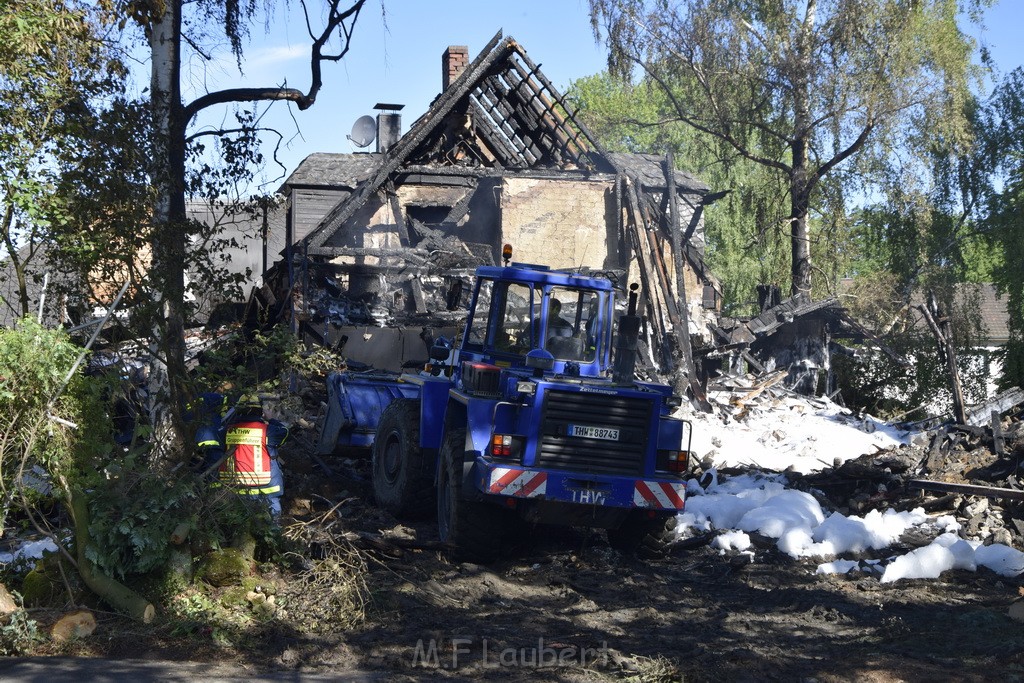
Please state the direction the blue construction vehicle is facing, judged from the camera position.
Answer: facing away from the viewer and to the left of the viewer

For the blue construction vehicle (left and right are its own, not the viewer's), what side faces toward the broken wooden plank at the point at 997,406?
right

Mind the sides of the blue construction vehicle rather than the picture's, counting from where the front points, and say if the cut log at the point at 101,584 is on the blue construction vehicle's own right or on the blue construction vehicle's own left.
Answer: on the blue construction vehicle's own left

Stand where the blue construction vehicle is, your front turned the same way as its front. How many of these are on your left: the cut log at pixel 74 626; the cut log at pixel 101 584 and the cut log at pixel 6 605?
3

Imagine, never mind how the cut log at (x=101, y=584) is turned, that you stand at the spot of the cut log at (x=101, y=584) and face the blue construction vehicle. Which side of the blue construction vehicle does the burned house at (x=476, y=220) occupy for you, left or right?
left

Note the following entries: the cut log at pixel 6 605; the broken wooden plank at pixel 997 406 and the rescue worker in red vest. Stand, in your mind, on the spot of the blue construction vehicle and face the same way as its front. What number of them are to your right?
1

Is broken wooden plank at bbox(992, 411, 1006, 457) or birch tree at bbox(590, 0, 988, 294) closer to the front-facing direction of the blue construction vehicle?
the birch tree

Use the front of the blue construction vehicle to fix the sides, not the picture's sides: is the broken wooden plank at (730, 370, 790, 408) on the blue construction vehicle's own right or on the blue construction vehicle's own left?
on the blue construction vehicle's own right

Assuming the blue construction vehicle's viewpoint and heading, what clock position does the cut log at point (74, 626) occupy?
The cut log is roughly at 9 o'clock from the blue construction vehicle.

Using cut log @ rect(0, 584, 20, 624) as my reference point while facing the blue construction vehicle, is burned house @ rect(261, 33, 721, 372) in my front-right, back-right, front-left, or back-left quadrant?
front-left

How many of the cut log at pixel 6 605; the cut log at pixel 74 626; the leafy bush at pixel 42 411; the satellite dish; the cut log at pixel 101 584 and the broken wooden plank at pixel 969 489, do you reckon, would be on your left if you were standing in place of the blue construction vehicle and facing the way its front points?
4

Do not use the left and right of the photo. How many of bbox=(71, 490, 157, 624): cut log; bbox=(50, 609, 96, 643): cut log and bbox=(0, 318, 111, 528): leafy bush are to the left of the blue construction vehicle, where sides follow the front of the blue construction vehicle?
3

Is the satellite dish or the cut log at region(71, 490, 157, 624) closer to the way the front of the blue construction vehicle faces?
the satellite dish

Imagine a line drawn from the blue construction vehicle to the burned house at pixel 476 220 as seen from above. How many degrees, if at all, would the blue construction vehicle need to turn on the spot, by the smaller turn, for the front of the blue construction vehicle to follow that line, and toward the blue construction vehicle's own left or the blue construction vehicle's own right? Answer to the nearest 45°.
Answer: approximately 45° to the blue construction vehicle's own right
